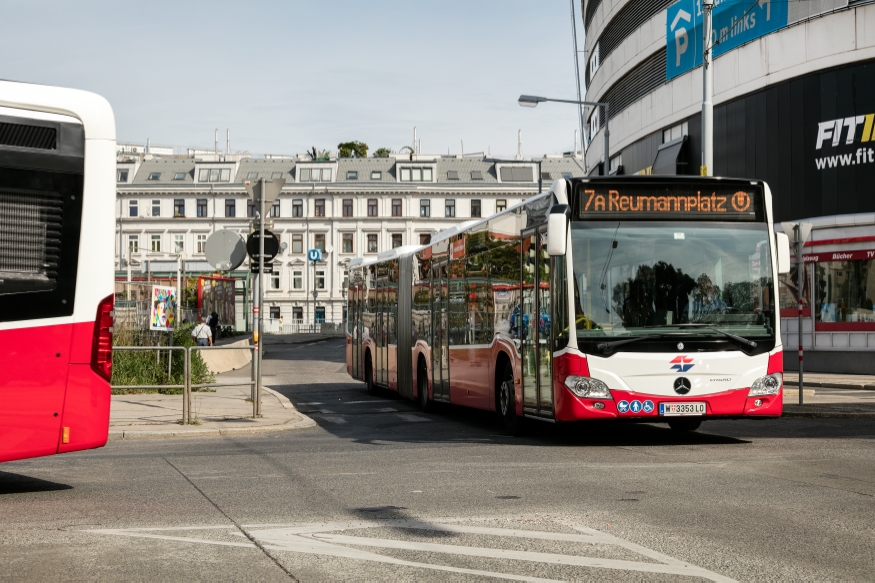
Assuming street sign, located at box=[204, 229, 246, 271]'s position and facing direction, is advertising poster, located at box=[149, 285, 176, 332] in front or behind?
in front

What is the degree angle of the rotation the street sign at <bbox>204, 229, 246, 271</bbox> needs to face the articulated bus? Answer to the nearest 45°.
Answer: approximately 135° to its right

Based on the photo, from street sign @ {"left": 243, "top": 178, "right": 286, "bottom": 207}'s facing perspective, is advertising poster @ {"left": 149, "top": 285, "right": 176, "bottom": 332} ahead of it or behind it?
ahead

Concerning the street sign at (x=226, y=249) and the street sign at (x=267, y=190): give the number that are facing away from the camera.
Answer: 2

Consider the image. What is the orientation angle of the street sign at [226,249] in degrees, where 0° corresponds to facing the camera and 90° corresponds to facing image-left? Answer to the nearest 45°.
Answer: approximately 180°

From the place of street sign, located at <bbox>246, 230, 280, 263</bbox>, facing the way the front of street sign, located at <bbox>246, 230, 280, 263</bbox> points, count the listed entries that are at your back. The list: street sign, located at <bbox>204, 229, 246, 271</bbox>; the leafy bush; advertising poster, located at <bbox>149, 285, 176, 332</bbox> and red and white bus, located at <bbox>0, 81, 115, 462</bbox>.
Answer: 1

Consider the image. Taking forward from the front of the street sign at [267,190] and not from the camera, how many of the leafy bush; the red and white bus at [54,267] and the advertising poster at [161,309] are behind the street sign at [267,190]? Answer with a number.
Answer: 1

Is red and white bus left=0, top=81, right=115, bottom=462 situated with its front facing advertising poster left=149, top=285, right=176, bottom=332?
no

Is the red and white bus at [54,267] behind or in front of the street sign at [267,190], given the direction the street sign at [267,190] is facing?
behind

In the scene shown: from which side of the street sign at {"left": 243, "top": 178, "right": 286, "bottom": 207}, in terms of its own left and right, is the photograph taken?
back

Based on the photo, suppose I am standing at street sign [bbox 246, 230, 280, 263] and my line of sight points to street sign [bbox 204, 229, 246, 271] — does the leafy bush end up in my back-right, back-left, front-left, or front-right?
front-right
